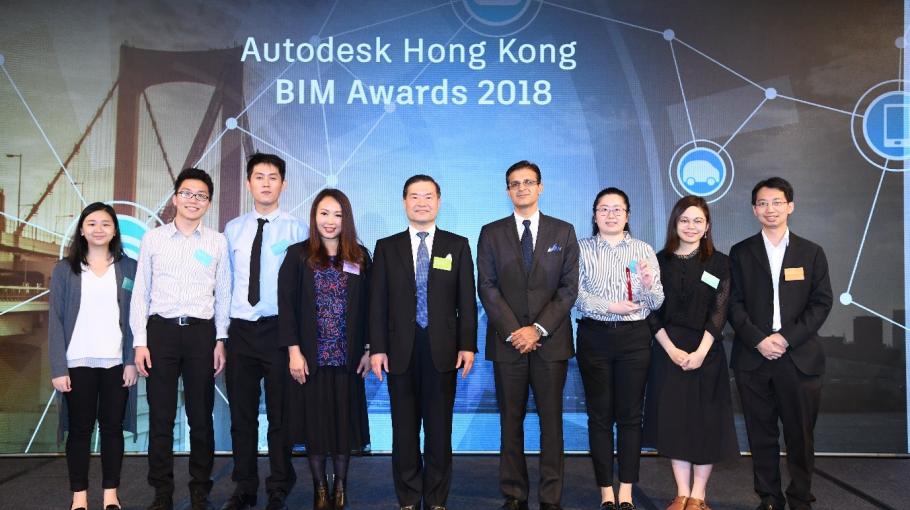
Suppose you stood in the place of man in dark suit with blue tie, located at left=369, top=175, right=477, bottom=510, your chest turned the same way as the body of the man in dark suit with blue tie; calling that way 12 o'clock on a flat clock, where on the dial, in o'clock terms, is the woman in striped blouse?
The woman in striped blouse is roughly at 9 o'clock from the man in dark suit with blue tie.

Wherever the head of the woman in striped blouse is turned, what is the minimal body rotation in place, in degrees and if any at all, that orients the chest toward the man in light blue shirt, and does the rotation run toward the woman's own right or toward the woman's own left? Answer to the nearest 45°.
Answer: approximately 90° to the woman's own right

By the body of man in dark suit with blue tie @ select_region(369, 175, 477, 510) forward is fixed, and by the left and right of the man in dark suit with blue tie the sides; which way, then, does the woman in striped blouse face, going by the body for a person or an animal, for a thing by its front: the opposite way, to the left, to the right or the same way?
the same way

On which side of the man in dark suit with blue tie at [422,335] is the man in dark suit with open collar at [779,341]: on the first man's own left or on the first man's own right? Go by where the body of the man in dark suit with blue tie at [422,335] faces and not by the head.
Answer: on the first man's own left

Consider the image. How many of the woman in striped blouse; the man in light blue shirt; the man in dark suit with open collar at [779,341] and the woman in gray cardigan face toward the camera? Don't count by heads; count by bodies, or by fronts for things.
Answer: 4

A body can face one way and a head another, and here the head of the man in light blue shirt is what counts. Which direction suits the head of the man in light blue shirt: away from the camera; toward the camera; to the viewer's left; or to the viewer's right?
toward the camera

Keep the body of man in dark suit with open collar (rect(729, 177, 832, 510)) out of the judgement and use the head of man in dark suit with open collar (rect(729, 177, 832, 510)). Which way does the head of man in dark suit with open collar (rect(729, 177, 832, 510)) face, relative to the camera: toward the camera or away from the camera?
toward the camera

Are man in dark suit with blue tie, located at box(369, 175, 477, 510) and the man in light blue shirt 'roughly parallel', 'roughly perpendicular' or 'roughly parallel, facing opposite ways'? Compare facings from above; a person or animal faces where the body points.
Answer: roughly parallel

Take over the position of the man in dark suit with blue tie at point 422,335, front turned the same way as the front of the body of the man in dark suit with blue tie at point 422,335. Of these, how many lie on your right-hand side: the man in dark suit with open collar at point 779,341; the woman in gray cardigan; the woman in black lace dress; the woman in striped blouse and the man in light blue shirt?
2

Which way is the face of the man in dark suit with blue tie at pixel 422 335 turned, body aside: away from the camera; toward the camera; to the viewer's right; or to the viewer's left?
toward the camera

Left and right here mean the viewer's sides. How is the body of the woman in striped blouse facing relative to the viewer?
facing the viewer

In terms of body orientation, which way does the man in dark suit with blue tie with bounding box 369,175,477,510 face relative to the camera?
toward the camera

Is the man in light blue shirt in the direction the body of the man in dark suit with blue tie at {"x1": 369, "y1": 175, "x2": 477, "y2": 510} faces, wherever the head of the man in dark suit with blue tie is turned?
no

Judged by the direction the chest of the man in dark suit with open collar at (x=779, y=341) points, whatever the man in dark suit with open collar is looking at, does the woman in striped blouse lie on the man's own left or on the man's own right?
on the man's own right

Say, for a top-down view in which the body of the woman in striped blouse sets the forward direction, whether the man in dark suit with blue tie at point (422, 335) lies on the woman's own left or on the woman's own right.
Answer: on the woman's own right

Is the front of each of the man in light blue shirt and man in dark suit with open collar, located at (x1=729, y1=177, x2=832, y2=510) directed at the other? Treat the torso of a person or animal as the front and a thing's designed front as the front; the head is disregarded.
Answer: no

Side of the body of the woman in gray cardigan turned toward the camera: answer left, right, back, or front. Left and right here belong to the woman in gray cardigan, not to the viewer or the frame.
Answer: front

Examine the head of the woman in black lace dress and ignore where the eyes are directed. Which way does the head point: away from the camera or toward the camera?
toward the camera
